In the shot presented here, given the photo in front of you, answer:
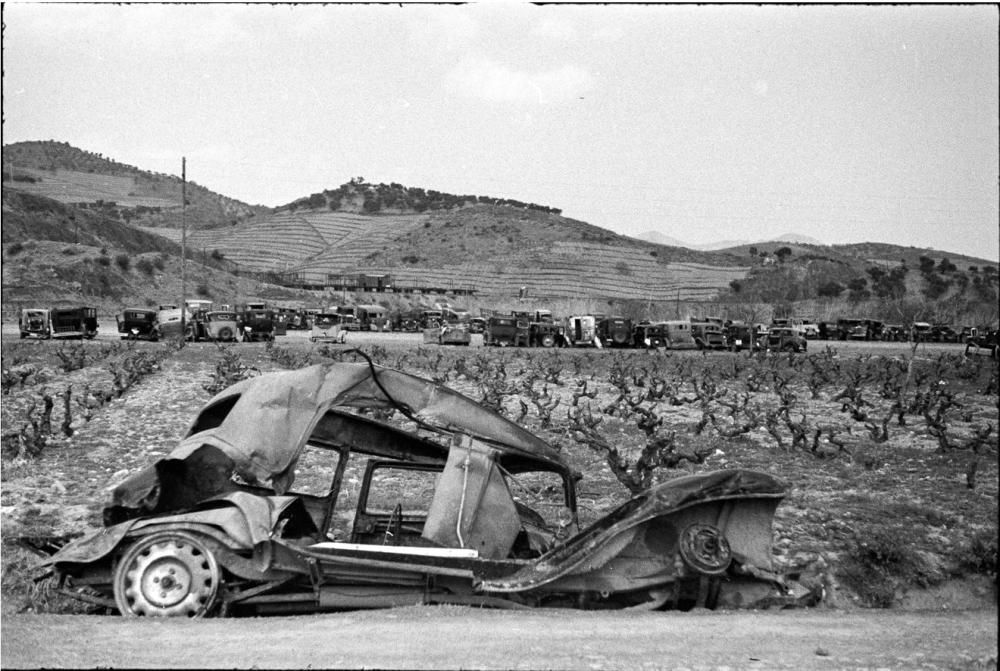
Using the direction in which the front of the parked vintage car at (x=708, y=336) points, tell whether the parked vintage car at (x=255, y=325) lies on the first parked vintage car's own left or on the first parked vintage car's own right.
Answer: on the first parked vintage car's own right

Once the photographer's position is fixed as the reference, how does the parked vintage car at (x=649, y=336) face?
facing the viewer and to the right of the viewer

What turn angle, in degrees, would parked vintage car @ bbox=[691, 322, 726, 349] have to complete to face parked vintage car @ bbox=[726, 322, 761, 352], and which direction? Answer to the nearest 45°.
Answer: approximately 90° to its left
